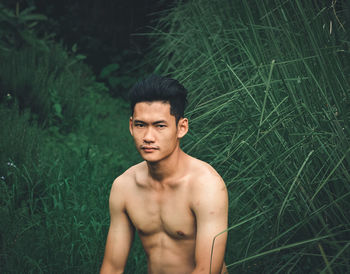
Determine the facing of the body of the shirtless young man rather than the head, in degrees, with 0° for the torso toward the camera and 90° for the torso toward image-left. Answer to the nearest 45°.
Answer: approximately 45°
